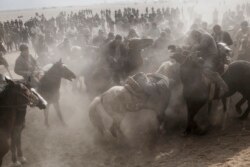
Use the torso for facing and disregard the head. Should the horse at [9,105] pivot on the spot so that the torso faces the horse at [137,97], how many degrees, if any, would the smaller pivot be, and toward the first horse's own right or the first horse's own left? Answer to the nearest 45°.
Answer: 0° — it already faces it

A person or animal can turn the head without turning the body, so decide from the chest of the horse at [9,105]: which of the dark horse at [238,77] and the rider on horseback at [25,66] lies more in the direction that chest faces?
the dark horse

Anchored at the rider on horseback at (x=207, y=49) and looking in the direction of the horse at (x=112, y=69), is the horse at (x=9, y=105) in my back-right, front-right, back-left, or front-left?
front-left

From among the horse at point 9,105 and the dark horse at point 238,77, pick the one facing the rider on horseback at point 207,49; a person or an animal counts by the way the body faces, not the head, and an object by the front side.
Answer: the horse

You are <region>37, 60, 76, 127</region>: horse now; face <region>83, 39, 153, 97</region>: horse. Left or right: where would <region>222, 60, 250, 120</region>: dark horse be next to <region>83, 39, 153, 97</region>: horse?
right

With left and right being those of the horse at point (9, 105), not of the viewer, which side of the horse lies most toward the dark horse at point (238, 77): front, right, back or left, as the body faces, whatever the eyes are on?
front

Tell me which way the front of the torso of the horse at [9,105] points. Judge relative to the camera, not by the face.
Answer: to the viewer's right

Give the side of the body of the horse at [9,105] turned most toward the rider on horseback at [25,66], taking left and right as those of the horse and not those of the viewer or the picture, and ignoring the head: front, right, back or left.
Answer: left
